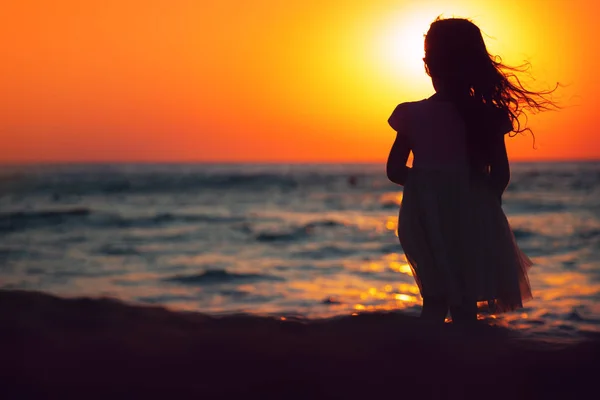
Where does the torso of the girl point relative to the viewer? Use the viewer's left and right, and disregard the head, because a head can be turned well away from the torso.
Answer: facing away from the viewer
